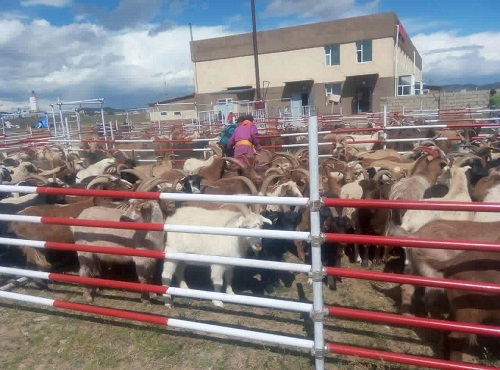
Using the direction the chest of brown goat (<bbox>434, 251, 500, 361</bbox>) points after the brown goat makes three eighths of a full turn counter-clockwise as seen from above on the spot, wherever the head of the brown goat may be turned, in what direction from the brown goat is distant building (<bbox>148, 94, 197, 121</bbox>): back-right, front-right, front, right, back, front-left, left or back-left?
front

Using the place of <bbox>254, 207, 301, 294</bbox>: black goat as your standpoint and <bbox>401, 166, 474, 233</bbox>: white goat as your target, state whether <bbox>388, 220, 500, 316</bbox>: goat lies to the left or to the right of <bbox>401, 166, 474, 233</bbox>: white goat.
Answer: right

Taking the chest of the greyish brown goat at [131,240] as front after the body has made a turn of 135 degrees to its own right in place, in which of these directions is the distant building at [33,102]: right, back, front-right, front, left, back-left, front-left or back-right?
back-right

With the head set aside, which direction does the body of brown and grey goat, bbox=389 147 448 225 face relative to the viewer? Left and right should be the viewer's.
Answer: facing to the right of the viewer

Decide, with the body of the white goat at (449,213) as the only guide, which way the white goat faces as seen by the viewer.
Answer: to the viewer's right

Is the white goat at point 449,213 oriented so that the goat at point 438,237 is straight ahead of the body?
no

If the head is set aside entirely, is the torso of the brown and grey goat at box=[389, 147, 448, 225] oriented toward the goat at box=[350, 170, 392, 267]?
no

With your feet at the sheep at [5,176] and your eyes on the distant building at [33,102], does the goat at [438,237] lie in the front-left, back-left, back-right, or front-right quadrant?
back-right

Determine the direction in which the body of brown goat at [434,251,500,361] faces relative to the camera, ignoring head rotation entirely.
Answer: to the viewer's right

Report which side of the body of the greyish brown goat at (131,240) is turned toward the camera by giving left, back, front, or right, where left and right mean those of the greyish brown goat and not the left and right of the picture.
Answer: right

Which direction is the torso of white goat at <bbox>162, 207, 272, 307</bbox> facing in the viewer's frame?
to the viewer's right

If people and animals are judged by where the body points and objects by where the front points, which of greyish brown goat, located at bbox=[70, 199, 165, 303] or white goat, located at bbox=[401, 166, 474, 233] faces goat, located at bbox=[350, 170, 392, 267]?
greyish brown goat, located at bbox=[70, 199, 165, 303]
